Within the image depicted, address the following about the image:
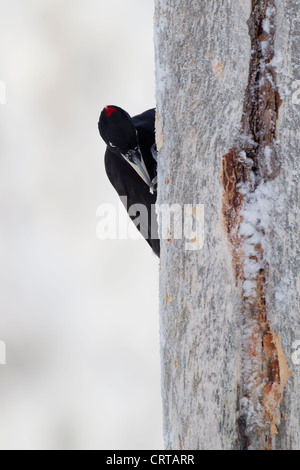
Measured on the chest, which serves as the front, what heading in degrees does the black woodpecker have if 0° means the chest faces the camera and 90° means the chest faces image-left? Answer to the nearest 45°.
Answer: approximately 315°
